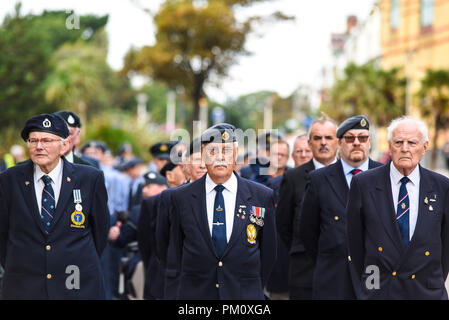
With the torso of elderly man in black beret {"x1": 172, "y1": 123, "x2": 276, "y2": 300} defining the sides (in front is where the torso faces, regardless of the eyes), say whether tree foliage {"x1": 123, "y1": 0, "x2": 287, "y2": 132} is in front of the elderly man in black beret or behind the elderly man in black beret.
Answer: behind

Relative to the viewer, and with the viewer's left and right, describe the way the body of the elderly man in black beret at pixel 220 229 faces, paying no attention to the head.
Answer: facing the viewer

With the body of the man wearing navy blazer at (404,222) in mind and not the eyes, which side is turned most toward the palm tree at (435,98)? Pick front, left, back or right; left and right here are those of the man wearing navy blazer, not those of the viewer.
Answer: back

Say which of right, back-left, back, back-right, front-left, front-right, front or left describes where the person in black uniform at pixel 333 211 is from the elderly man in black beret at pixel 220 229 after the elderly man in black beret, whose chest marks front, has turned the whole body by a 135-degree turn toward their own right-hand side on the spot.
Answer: right

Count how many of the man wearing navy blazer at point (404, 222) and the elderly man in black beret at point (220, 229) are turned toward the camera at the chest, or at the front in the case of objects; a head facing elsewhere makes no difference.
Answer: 2

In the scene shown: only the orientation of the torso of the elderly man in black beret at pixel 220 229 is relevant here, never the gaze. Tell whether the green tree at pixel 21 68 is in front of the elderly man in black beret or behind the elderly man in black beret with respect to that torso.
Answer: behind

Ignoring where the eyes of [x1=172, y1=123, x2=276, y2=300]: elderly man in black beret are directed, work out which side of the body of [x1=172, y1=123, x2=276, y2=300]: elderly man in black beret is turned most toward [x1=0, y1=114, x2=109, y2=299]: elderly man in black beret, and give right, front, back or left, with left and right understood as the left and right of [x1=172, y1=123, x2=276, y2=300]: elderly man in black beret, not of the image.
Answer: right

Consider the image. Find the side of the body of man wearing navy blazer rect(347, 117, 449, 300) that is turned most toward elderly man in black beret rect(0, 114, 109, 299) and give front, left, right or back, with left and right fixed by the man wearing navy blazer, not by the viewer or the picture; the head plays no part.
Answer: right

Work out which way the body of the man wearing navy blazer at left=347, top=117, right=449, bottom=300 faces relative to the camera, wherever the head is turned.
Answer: toward the camera

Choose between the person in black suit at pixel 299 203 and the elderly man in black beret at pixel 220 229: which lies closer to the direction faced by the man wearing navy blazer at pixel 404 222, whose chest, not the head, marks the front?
the elderly man in black beret

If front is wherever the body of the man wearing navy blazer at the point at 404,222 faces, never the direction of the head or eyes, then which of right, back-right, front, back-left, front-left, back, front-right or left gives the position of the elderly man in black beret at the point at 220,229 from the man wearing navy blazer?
right
